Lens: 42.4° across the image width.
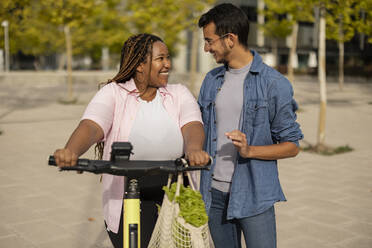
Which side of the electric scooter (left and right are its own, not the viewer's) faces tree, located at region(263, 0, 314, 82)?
back

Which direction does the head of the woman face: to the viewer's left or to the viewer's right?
to the viewer's right

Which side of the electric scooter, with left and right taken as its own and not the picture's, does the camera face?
front

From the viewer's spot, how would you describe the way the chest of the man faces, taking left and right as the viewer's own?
facing the viewer and to the left of the viewer

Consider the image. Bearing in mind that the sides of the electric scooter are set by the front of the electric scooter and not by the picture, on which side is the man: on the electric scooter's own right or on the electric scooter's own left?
on the electric scooter's own left

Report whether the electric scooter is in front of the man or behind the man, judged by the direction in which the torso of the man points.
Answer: in front

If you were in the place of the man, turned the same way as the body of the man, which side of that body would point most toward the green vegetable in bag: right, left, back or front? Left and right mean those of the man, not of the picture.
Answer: front

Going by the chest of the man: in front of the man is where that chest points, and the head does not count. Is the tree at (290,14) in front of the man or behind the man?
behind

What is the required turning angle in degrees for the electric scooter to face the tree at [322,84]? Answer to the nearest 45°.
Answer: approximately 135° to its left

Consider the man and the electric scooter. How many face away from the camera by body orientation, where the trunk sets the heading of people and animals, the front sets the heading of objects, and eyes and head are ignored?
0
